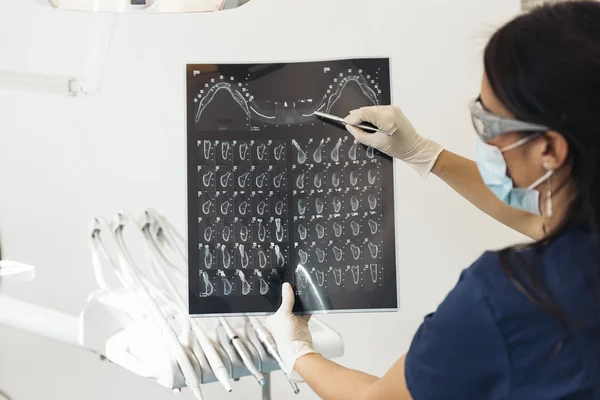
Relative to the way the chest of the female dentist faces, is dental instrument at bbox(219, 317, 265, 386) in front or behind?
in front

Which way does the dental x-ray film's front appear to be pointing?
toward the camera

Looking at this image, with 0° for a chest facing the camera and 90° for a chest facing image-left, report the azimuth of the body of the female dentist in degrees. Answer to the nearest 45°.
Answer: approximately 135°

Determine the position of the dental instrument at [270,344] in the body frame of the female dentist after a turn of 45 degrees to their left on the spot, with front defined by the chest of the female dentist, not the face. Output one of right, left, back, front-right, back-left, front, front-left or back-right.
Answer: front-right
